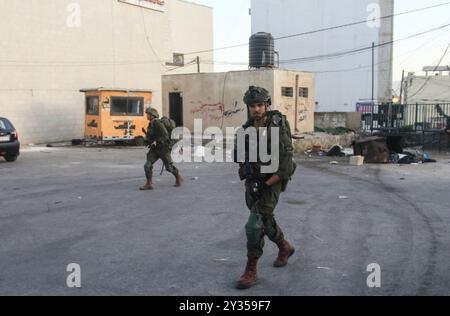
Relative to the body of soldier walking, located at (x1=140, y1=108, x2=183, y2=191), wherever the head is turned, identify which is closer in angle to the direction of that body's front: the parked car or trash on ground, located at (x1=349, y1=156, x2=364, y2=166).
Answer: the parked car

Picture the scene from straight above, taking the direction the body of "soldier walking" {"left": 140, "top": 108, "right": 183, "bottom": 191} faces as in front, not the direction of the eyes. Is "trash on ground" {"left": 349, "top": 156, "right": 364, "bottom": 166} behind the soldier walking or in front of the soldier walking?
behind

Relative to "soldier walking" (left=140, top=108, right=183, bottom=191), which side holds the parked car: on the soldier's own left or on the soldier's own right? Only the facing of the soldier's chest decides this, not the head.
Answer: on the soldier's own right

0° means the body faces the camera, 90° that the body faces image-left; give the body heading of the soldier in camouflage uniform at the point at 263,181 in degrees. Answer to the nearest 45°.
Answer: approximately 45°

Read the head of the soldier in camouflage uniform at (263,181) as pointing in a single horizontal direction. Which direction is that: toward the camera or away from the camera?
toward the camera

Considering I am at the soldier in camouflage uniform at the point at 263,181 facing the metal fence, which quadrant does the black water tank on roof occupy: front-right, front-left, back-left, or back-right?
front-left

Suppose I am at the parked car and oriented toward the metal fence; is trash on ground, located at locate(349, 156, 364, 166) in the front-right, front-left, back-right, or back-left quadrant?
front-right

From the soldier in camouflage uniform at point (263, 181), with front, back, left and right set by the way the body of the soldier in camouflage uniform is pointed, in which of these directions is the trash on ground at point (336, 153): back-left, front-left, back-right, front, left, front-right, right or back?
back-right
